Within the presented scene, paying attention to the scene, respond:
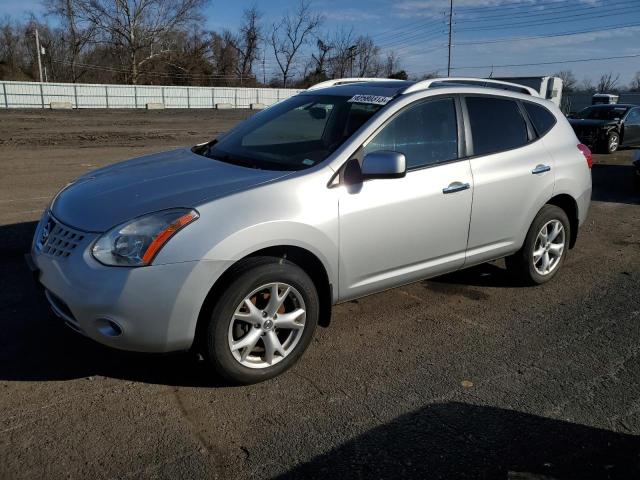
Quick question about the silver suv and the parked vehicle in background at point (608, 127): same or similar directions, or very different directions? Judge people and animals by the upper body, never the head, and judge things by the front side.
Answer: same or similar directions

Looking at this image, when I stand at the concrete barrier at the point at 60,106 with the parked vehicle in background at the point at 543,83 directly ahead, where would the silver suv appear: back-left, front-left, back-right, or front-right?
front-right

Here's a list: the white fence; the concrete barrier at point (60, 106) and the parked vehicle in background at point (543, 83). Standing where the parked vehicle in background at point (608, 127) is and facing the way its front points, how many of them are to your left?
0

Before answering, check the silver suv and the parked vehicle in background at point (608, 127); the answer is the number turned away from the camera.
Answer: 0

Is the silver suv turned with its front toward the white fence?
no

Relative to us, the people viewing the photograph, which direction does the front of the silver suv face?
facing the viewer and to the left of the viewer

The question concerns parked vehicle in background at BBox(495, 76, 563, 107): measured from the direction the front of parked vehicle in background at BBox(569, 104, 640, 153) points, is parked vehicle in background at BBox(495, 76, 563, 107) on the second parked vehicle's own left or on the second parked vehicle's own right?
on the second parked vehicle's own right

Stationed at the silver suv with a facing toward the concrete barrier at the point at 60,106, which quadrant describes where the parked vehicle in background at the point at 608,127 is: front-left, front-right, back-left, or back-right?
front-right

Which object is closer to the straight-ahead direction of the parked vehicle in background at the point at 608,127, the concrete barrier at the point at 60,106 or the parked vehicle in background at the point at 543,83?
the concrete barrier

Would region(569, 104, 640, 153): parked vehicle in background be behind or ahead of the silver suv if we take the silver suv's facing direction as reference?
behind

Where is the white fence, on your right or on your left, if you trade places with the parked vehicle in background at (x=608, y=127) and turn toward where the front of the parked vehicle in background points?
on your right

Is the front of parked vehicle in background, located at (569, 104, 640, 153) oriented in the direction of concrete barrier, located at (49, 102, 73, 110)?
no

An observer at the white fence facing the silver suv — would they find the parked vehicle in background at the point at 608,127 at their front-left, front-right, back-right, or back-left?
front-left

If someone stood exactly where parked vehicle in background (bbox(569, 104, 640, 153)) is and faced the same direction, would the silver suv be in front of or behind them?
in front
